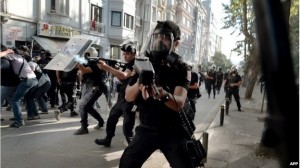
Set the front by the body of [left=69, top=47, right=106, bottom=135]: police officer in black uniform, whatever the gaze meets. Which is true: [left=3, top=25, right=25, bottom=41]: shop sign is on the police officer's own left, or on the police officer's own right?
on the police officer's own right

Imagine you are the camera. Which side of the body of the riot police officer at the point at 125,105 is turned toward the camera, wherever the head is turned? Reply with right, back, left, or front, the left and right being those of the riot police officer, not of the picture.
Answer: left

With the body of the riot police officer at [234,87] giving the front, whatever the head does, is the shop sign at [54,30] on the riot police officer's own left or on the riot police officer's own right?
on the riot police officer's own right

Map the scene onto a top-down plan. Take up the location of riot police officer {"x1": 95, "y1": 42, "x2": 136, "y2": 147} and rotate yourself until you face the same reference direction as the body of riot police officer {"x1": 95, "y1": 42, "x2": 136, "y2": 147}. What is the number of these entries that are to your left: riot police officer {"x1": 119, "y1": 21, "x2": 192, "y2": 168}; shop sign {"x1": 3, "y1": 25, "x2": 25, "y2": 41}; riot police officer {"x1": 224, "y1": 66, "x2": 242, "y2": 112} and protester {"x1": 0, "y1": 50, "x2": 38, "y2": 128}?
1

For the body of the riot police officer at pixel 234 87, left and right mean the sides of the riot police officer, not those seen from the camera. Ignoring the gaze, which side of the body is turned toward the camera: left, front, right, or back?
front

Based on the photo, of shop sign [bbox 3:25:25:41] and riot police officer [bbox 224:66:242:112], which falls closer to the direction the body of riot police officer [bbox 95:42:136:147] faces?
the shop sign

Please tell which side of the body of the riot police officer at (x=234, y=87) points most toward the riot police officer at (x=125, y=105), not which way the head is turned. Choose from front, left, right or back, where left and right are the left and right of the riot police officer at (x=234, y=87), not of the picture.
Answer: front

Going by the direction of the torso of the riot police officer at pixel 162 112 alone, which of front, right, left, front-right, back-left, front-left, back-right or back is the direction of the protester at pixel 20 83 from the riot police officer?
right

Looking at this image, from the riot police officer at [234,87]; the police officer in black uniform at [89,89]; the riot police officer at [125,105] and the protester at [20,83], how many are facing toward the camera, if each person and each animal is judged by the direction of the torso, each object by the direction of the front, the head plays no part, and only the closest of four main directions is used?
1

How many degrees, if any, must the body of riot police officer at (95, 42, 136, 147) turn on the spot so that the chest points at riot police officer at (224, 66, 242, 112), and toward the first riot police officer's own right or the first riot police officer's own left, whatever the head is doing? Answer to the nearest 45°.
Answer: approximately 135° to the first riot police officer's own right

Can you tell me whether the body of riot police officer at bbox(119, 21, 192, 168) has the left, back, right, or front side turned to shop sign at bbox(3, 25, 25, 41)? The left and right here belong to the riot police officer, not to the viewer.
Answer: right

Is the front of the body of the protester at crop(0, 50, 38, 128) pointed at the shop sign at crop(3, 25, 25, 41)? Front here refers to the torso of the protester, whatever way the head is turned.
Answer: no
